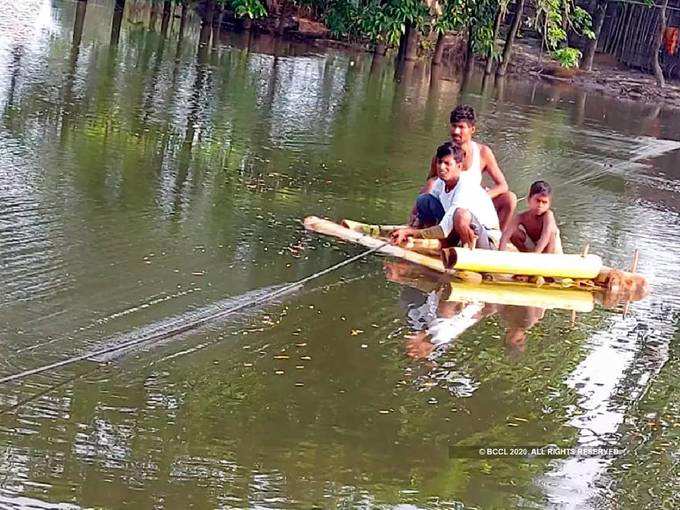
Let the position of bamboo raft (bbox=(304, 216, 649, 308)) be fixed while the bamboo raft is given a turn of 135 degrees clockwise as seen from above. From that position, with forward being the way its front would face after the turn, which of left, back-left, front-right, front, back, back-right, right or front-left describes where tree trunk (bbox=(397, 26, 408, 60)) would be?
front-left

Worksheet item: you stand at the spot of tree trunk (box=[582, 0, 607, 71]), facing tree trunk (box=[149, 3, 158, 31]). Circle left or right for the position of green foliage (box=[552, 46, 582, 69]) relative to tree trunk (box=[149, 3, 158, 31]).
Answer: left

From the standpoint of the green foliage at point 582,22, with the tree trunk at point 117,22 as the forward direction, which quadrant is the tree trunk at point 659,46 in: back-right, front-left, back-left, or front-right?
back-left

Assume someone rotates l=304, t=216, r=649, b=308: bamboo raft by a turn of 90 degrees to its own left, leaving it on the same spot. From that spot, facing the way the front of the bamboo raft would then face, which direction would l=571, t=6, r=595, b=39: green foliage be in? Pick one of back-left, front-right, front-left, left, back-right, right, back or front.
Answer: back

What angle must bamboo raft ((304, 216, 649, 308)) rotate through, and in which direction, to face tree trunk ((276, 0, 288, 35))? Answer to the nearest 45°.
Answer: approximately 90° to its right

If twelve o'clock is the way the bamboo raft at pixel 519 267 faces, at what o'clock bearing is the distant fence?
The distant fence is roughly at 3 o'clock from the bamboo raft.

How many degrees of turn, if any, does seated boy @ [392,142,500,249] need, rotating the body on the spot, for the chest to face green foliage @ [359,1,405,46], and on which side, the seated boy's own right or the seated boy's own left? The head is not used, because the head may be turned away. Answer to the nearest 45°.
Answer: approximately 135° to the seated boy's own right

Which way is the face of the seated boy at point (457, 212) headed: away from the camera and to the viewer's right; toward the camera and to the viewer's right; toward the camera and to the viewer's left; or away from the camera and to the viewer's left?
toward the camera and to the viewer's left

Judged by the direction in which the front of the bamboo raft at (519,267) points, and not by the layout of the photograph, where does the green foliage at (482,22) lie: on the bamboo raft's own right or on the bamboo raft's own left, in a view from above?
on the bamboo raft's own right

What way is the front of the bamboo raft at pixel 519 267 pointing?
to the viewer's left

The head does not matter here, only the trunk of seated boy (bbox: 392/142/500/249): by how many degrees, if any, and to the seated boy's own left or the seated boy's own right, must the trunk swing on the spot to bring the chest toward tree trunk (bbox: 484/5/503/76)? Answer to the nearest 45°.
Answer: approximately 135° to the seated boy's own right

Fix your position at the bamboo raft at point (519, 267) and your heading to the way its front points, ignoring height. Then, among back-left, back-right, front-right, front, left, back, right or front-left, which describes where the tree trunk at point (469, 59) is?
right

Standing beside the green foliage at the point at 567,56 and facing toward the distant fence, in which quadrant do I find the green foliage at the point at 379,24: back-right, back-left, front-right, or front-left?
back-left

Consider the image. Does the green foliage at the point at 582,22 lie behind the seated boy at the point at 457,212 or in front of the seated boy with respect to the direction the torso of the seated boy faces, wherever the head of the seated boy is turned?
behind
